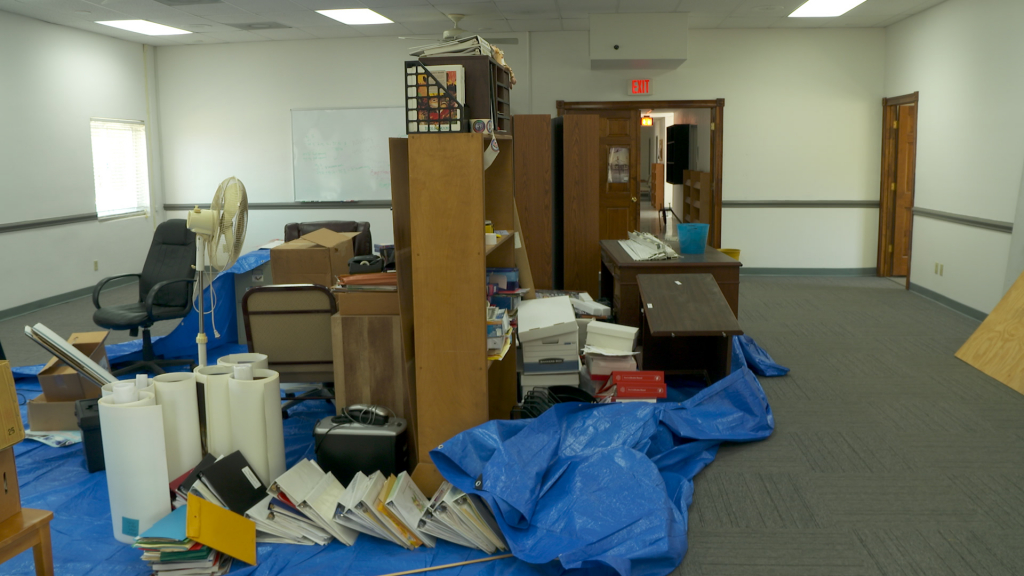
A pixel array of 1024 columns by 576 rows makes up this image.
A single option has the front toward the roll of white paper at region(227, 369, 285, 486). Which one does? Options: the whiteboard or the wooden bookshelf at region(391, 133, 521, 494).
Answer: the whiteboard

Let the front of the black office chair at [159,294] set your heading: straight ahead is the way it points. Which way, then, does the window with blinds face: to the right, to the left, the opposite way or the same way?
to the left

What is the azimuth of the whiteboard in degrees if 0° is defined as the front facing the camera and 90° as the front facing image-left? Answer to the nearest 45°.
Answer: approximately 0°

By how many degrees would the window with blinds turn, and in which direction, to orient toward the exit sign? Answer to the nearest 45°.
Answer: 0° — it already faces it

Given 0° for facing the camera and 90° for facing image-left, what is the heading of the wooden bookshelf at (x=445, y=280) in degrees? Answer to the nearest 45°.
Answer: approximately 270°

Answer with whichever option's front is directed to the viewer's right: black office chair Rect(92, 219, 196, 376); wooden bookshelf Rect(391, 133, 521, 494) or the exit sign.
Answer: the wooden bookshelf

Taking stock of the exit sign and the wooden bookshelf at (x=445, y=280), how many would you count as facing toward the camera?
1

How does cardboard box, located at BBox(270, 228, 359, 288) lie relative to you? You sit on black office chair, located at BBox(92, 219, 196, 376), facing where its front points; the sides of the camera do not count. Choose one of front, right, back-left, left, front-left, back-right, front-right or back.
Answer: back-left

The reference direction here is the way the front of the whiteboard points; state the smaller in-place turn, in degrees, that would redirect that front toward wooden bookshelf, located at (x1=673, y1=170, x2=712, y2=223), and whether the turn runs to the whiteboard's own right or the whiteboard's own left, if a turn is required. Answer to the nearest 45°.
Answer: approximately 90° to the whiteboard's own left

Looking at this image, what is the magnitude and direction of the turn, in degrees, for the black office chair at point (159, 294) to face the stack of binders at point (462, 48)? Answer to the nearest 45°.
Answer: approximately 90° to its left

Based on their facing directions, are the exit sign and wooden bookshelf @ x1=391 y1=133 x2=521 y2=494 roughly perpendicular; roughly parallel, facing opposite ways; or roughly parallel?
roughly perpendicular
